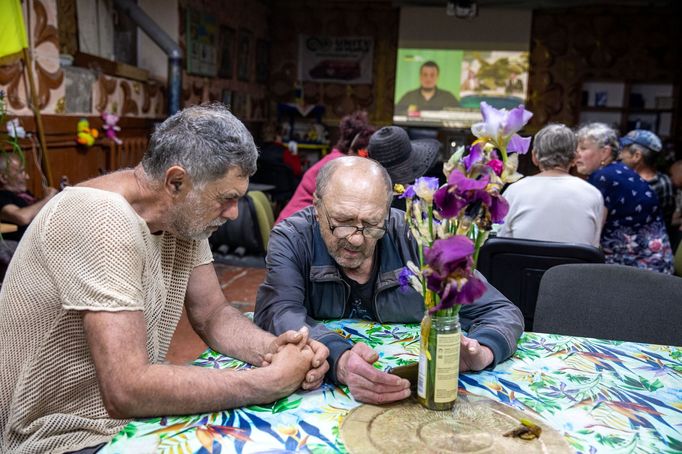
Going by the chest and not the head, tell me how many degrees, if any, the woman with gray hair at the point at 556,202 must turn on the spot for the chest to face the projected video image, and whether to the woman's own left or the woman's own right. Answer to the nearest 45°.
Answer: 0° — they already face it

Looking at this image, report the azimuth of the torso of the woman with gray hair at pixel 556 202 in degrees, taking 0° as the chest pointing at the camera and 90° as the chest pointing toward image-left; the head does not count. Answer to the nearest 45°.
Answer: approximately 180°

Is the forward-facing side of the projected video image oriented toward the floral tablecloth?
yes

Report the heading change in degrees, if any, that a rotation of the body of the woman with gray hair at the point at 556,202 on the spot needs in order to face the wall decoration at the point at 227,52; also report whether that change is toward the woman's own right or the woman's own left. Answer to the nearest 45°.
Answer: approximately 45° to the woman's own left

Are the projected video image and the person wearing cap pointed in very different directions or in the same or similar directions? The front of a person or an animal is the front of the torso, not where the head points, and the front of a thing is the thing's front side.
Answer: very different directions

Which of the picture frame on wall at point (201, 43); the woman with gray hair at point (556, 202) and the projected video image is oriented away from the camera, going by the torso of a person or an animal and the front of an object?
the woman with gray hair

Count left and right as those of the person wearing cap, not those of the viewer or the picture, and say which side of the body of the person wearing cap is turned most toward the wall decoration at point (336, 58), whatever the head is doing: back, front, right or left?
front

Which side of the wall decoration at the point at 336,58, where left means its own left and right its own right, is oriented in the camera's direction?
front

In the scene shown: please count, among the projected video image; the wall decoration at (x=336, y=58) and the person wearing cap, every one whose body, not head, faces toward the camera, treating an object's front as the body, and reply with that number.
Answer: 2

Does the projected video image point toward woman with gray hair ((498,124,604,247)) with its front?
yes

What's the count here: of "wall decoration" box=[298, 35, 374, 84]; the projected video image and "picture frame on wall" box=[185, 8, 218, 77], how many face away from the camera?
0

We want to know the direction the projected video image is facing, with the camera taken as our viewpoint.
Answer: facing the viewer

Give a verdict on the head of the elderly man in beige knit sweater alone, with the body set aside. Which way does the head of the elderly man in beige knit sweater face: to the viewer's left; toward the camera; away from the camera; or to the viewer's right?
to the viewer's right
